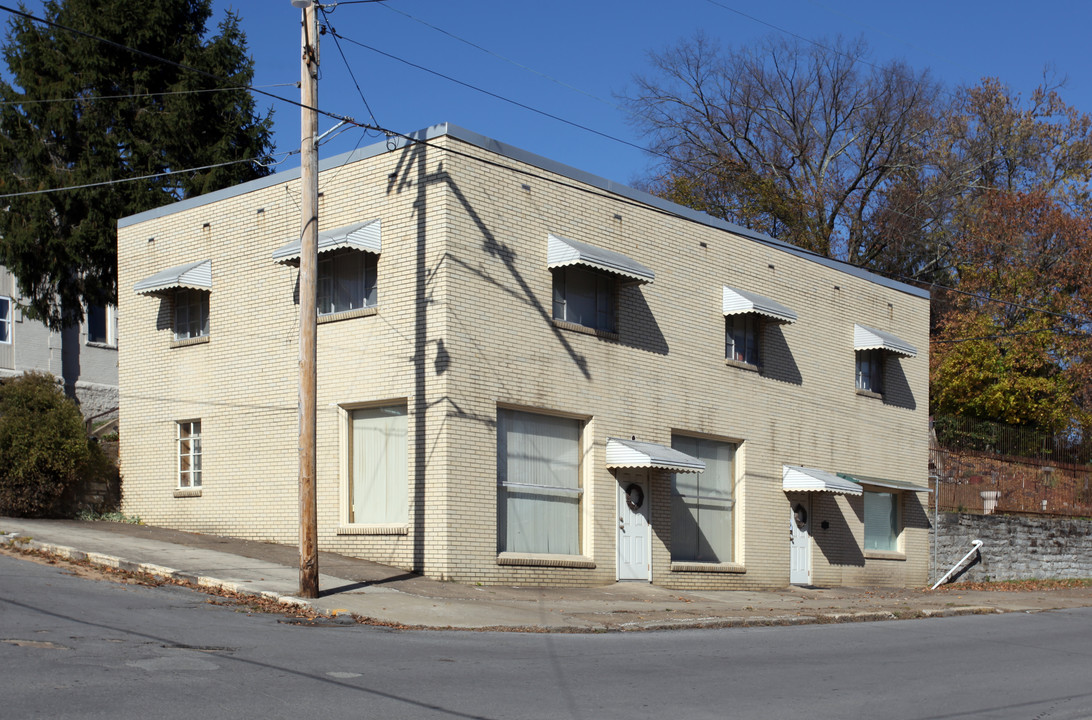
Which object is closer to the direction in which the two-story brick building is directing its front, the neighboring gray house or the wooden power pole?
the wooden power pole

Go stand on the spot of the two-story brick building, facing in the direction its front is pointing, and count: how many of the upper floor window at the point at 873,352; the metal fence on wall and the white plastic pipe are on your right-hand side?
0

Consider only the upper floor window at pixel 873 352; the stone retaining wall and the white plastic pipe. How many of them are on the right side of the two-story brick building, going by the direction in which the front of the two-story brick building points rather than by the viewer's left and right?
0

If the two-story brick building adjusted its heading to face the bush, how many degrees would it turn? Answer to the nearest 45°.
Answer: approximately 135° to its right

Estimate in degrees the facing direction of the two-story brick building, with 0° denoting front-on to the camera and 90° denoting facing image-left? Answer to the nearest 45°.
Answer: approximately 315°

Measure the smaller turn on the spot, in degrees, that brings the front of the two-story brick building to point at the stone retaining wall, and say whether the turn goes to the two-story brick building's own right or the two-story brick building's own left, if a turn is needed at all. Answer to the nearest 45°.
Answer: approximately 90° to the two-story brick building's own left

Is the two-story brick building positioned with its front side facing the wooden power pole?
no

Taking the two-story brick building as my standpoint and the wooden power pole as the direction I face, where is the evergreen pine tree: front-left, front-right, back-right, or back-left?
back-right

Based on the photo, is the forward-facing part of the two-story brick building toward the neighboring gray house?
no

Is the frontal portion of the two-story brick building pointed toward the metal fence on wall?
no

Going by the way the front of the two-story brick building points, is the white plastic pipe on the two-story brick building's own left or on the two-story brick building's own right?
on the two-story brick building's own left
